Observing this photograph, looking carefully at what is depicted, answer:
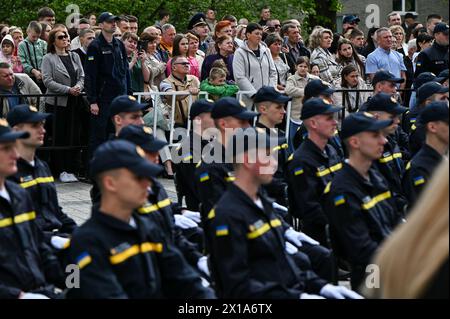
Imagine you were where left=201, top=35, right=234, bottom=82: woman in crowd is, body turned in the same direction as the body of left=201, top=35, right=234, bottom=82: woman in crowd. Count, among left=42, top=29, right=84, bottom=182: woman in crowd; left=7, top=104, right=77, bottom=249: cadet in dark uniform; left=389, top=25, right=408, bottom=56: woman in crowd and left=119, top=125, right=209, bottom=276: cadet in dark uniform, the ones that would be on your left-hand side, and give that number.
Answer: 1

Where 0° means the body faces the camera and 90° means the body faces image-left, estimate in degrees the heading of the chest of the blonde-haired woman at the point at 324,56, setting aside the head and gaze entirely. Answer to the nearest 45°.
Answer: approximately 315°

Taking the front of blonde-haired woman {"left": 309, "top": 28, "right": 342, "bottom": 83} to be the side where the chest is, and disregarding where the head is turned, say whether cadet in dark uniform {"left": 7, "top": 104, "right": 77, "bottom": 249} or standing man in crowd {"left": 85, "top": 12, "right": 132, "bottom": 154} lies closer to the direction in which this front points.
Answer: the cadet in dark uniform

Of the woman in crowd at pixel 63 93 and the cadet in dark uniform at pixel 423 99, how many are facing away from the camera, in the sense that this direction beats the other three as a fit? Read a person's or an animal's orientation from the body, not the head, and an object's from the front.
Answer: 0

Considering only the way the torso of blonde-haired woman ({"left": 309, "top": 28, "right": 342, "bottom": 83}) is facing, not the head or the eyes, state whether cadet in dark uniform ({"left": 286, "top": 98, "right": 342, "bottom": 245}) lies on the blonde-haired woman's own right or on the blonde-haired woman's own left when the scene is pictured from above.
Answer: on the blonde-haired woman's own right
